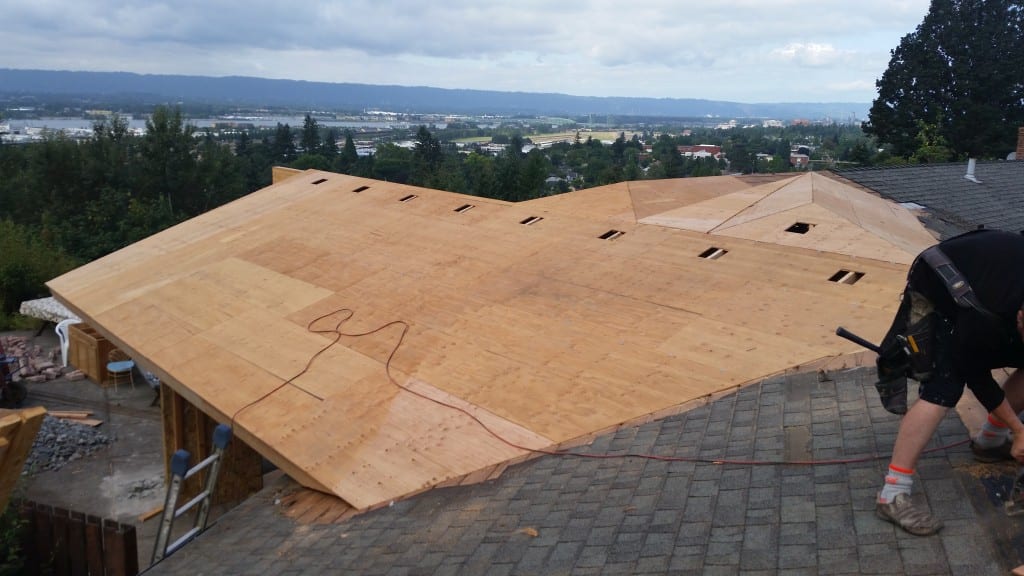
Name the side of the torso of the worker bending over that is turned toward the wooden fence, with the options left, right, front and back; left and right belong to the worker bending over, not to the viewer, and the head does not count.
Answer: back

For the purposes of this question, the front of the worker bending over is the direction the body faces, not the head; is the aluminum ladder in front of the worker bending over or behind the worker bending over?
behind

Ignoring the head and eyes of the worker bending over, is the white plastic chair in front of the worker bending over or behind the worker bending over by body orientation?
behind

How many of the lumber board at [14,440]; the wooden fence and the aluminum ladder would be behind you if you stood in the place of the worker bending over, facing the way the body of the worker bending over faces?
3

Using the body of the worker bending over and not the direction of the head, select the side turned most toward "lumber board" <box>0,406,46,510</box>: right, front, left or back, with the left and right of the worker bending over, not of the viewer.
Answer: back

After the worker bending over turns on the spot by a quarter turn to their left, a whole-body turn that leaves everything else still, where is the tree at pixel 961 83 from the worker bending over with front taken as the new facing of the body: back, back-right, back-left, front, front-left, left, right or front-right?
front

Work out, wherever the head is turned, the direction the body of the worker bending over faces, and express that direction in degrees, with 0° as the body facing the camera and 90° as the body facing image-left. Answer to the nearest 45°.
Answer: approximately 270°
